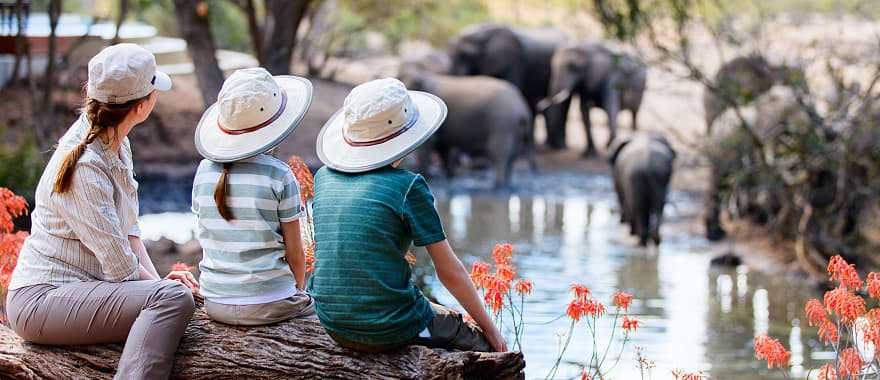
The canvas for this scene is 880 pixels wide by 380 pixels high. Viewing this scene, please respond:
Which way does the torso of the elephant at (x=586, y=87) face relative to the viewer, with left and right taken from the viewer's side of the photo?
facing the viewer and to the left of the viewer

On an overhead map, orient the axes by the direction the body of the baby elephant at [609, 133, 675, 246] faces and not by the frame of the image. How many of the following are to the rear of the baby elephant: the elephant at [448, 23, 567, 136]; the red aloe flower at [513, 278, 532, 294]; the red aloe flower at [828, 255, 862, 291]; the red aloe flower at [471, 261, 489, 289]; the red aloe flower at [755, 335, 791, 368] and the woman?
5

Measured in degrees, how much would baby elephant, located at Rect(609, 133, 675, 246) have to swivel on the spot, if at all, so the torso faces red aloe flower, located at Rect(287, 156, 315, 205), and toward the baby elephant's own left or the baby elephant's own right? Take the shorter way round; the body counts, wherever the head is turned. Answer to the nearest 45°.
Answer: approximately 180°

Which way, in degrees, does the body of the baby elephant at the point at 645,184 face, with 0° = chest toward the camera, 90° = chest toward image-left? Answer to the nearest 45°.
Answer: approximately 180°

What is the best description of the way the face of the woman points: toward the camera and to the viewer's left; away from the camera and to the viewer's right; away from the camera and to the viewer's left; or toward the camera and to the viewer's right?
away from the camera and to the viewer's right

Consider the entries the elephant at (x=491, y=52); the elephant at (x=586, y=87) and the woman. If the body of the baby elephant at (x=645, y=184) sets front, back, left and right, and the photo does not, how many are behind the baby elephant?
1

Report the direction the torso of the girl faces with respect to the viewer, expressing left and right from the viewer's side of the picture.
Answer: facing away from the viewer and to the right of the viewer

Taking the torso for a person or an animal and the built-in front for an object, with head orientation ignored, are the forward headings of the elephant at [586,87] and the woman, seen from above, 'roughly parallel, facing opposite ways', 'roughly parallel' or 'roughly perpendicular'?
roughly parallel, facing opposite ways

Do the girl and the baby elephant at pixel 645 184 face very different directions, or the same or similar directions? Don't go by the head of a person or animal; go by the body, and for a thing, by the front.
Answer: same or similar directions

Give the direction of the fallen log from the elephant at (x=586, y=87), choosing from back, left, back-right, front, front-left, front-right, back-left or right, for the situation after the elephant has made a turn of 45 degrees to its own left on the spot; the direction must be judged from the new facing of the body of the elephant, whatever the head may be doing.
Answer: front
